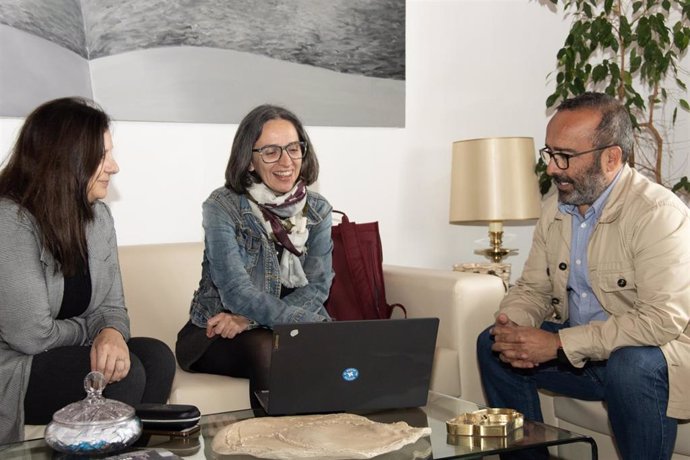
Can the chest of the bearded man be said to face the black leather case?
yes

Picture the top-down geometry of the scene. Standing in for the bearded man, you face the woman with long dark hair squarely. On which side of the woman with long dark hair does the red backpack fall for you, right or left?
right

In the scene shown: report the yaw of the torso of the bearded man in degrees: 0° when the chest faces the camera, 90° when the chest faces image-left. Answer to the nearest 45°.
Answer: approximately 45°

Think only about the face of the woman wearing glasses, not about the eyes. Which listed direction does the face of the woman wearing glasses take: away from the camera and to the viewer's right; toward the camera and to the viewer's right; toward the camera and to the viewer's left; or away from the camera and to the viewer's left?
toward the camera and to the viewer's right

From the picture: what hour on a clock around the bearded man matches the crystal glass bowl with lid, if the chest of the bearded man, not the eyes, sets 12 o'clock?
The crystal glass bowl with lid is roughly at 12 o'clock from the bearded man.

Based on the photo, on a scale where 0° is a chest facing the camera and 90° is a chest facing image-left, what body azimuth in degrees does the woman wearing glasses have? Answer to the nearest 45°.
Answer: approximately 315°

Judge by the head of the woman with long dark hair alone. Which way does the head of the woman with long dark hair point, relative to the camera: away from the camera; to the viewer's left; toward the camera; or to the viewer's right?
to the viewer's right

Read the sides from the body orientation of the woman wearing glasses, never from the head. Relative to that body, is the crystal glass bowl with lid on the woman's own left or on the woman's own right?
on the woman's own right
